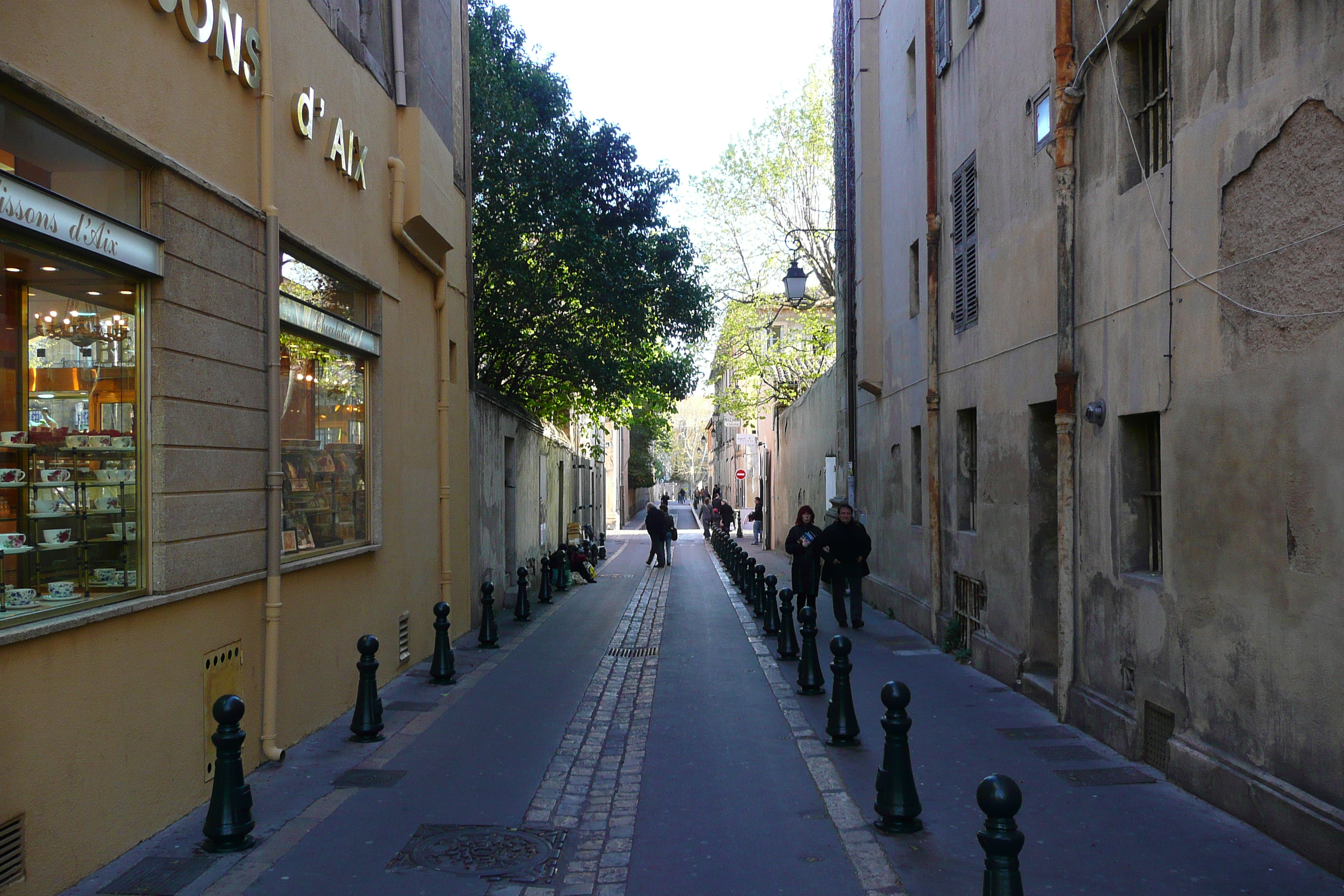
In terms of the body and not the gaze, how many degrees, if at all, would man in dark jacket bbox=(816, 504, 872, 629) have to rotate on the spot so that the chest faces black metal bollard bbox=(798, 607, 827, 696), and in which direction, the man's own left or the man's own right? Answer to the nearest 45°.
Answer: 0° — they already face it

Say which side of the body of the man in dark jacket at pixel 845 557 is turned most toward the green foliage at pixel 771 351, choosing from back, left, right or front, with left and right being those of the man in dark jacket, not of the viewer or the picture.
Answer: back

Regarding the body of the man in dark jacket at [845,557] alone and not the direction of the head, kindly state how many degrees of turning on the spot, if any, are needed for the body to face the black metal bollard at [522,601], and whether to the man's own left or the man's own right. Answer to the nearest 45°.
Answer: approximately 90° to the man's own right

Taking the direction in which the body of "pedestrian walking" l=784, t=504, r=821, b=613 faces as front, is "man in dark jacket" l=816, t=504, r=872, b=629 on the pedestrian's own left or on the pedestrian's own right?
on the pedestrian's own left

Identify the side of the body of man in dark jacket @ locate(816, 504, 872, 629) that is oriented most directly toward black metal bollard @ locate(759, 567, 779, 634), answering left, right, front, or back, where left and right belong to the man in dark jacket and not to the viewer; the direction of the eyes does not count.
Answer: right

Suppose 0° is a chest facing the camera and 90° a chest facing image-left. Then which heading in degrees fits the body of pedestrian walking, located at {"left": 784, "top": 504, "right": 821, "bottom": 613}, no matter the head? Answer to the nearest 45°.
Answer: approximately 0°

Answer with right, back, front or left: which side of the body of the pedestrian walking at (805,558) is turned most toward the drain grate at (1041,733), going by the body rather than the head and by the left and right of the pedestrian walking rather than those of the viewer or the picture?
front

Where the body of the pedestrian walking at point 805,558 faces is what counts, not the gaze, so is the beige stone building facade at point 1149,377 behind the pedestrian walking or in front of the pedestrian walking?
in front

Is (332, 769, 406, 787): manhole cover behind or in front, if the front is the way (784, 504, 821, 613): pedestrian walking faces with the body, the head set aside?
in front

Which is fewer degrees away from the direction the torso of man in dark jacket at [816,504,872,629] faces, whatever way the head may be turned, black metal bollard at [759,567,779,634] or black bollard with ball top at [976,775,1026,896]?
the black bollard with ball top

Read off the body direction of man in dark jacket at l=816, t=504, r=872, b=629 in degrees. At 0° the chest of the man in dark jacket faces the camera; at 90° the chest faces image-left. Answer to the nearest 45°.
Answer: approximately 0°

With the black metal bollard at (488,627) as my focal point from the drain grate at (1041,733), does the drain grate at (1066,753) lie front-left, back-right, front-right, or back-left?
back-left

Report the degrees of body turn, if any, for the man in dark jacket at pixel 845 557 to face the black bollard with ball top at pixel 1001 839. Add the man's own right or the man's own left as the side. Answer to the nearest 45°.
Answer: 0° — they already face it
